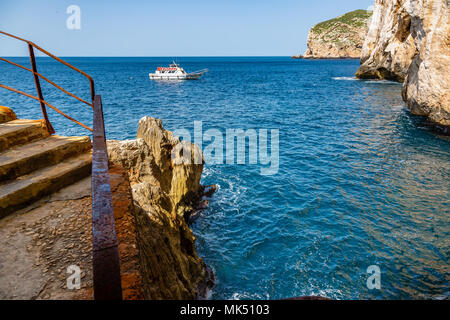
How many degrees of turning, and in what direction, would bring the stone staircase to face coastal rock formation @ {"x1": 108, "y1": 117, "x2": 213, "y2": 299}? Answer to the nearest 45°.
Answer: approximately 90° to its left

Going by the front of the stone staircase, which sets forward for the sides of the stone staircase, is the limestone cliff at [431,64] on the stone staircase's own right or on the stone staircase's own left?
on the stone staircase's own left
